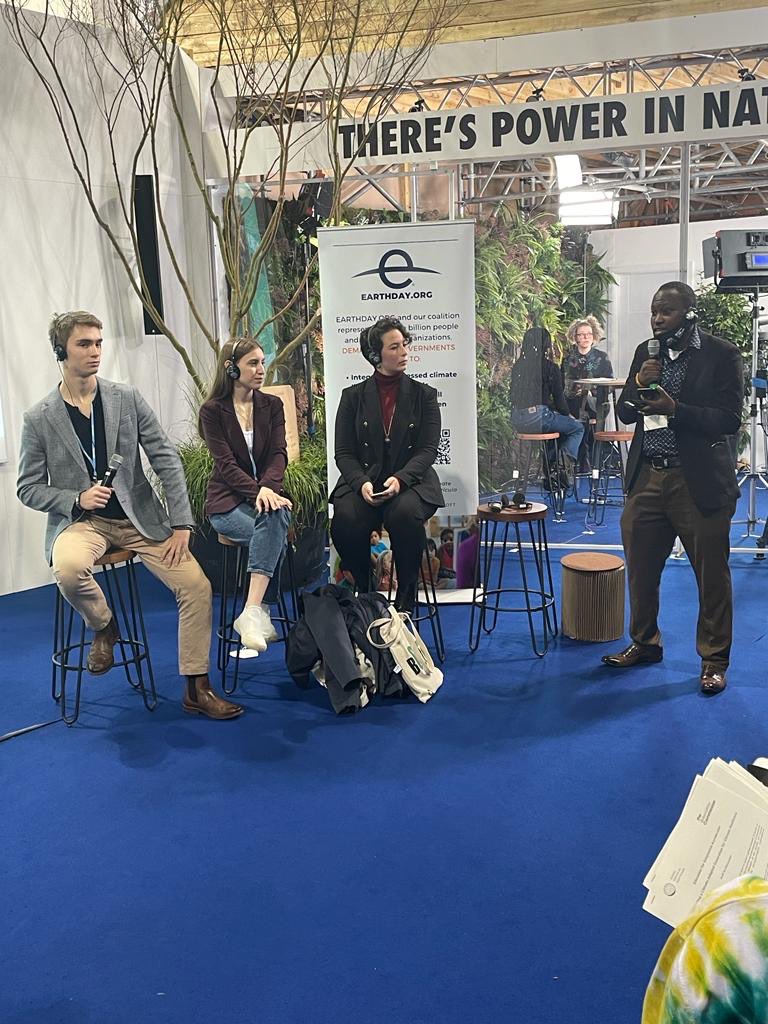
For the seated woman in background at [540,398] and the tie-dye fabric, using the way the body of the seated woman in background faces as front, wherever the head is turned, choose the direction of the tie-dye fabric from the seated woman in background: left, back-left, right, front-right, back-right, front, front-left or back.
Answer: back-right

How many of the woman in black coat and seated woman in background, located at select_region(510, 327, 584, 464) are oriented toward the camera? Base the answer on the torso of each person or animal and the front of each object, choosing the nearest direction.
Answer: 1

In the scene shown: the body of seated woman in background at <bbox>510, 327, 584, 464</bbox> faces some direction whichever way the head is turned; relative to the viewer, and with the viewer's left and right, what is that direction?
facing away from the viewer and to the right of the viewer

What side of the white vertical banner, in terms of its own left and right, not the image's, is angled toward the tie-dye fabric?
front

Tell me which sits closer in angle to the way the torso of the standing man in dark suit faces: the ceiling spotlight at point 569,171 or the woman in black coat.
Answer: the woman in black coat

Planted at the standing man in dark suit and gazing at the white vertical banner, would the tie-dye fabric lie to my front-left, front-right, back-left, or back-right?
back-left

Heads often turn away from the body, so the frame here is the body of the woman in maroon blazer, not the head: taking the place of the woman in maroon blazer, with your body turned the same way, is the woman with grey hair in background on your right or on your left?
on your left

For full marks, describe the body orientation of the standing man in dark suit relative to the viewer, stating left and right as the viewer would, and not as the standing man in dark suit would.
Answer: facing the viewer and to the left of the viewer

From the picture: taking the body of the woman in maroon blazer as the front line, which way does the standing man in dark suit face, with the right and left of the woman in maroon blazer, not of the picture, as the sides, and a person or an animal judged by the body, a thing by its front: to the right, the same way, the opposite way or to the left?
to the right

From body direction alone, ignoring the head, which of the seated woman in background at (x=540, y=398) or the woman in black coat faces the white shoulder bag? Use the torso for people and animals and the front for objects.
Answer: the woman in black coat

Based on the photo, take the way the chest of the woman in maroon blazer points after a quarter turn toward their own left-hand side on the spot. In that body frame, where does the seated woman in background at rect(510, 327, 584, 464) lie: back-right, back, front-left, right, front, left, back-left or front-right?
front

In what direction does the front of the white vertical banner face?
toward the camera

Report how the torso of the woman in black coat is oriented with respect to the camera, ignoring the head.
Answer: toward the camera

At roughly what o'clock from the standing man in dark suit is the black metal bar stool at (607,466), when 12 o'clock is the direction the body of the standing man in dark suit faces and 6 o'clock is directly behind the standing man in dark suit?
The black metal bar stool is roughly at 4 o'clock from the standing man in dark suit.

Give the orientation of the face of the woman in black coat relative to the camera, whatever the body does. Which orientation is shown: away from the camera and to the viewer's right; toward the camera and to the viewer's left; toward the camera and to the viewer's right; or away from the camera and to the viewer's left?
toward the camera and to the viewer's right
